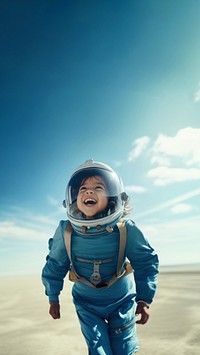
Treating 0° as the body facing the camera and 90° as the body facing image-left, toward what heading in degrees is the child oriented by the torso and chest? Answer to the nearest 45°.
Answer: approximately 0°
